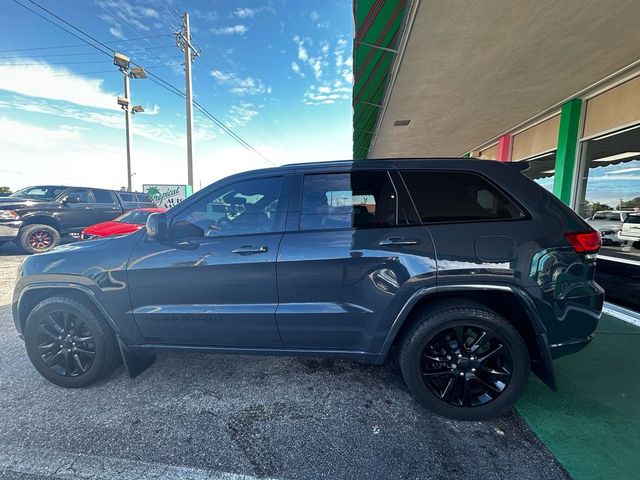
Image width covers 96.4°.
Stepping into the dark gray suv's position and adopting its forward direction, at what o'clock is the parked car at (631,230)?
The parked car is roughly at 5 o'clock from the dark gray suv.

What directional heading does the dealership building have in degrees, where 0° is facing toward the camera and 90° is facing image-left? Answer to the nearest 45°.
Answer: approximately 45°

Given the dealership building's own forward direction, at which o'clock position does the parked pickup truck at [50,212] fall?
The parked pickup truck is roughly at 1 o'clock from the dealership building.

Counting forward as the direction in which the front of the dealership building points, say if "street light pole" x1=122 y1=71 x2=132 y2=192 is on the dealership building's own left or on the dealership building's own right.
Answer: on the dealership building's own right

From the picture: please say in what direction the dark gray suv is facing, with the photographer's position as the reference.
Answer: facing to the left of the viewer

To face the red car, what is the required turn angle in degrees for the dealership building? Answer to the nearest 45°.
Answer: approximately 45° to its right

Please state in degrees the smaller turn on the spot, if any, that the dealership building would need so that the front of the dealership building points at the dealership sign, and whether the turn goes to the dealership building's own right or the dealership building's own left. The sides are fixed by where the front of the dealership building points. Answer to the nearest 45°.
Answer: approximately 45° to the dealership building's own right

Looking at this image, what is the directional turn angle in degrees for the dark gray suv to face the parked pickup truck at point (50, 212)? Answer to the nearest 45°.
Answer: approximately 45° to its right

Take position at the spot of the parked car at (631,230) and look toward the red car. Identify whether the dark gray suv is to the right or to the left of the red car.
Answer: left

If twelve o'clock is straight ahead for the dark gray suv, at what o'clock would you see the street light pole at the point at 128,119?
The street light pole is roughly at 2 o'clock from the dark gray suv.
